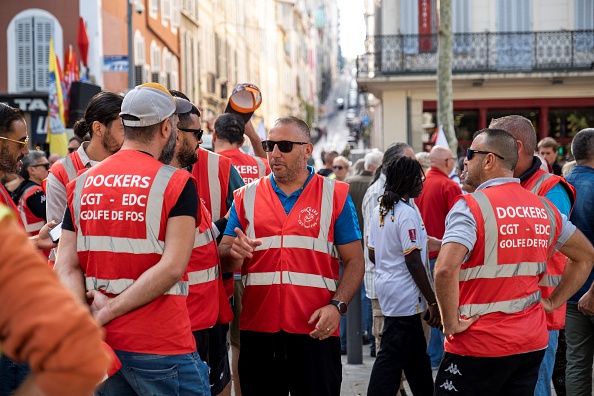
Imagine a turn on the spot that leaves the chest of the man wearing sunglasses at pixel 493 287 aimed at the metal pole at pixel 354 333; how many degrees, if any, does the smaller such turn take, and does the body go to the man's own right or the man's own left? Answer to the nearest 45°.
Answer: approximately 45° to the man's own right

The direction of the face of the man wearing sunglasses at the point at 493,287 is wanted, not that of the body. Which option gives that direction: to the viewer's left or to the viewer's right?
to the viewer's left

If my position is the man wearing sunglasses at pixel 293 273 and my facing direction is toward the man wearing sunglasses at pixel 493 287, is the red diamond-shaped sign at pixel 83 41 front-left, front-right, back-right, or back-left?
back-left
